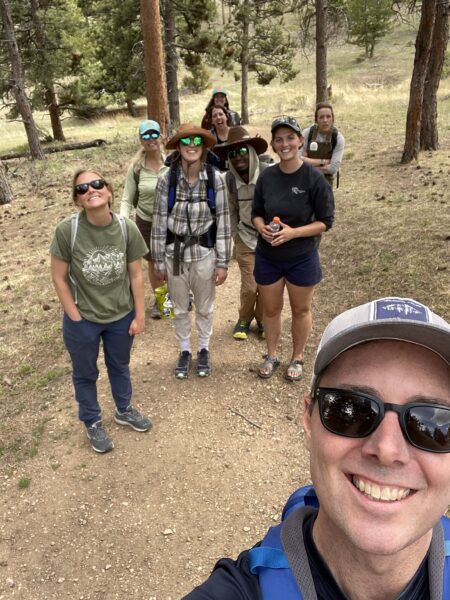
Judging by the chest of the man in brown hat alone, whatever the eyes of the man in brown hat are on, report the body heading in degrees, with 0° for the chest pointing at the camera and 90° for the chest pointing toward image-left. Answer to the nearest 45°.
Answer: approximately 0°

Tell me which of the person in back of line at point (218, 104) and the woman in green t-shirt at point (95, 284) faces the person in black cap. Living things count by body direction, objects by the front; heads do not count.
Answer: the person in back of line

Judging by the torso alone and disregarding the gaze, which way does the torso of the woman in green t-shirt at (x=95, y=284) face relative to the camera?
toward the camera

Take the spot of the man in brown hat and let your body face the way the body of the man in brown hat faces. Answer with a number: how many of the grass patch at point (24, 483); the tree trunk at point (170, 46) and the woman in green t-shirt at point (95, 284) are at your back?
1

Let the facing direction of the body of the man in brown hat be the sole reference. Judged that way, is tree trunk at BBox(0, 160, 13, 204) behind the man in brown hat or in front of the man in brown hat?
behind

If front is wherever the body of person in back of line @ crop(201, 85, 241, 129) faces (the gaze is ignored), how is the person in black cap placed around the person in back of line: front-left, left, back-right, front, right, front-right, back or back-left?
front

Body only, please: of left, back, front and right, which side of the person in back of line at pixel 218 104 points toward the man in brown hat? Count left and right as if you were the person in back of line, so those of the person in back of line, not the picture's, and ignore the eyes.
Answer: front

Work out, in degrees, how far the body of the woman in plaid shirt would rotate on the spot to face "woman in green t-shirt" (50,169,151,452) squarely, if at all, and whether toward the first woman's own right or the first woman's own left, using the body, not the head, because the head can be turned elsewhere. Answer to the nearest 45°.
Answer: approximately 45° to the first woman's own right

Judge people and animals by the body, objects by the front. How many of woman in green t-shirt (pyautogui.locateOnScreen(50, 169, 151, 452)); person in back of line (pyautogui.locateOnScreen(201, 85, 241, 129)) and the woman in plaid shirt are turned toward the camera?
3

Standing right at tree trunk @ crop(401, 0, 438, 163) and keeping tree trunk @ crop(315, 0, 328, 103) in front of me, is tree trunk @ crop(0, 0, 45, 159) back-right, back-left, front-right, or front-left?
front-left

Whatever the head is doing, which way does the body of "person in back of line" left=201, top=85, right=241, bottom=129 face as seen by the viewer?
toward the camera

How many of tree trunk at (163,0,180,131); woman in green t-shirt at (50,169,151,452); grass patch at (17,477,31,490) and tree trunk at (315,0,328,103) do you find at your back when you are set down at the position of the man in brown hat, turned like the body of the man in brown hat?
2

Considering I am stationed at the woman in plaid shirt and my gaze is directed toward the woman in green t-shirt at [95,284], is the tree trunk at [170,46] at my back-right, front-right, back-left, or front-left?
back-right

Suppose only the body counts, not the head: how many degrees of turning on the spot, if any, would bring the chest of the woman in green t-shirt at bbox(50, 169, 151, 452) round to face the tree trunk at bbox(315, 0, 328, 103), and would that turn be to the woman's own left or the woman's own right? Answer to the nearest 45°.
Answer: approximately 135° to the woman's own left
